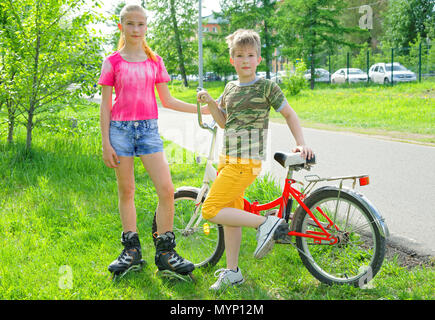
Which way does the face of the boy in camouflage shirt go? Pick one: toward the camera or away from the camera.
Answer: toward the camera

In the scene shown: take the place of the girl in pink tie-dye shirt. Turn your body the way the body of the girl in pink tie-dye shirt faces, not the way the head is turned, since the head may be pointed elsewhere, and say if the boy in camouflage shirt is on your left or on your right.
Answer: on your left

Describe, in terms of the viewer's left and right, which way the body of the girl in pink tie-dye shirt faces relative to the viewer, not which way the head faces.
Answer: facing the viewer

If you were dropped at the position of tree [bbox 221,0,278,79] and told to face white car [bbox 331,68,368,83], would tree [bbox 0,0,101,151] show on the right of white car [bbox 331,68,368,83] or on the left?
right

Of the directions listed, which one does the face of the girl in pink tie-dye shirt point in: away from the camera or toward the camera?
toward the camera

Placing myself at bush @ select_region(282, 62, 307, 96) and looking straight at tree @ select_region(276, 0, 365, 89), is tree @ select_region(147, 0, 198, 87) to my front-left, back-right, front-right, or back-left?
front-left

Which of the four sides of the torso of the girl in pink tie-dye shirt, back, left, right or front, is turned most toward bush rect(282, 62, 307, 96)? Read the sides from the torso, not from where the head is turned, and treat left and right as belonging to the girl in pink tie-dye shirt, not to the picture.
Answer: back

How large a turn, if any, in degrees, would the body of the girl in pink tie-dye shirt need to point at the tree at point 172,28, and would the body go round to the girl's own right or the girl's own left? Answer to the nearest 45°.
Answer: approximately 180°

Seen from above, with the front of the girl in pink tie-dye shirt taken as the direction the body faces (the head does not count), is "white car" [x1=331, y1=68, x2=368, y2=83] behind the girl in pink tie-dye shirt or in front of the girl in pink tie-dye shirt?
behind

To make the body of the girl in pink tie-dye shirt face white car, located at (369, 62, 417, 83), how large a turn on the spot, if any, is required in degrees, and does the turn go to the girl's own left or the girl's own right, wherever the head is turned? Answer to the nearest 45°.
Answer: approximately 135° to the girl's own left

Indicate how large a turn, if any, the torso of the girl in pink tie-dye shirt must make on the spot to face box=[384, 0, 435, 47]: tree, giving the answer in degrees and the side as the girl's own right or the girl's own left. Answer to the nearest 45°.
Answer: approximately 135° to the girl's own left

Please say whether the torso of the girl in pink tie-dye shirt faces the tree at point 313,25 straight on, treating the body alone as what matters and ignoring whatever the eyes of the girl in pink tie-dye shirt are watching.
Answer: no

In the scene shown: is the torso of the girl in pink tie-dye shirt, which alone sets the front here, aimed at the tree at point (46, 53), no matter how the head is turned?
no

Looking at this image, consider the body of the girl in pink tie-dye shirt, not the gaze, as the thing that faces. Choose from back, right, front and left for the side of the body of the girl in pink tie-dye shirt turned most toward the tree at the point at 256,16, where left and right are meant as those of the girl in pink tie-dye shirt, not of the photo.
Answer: back
